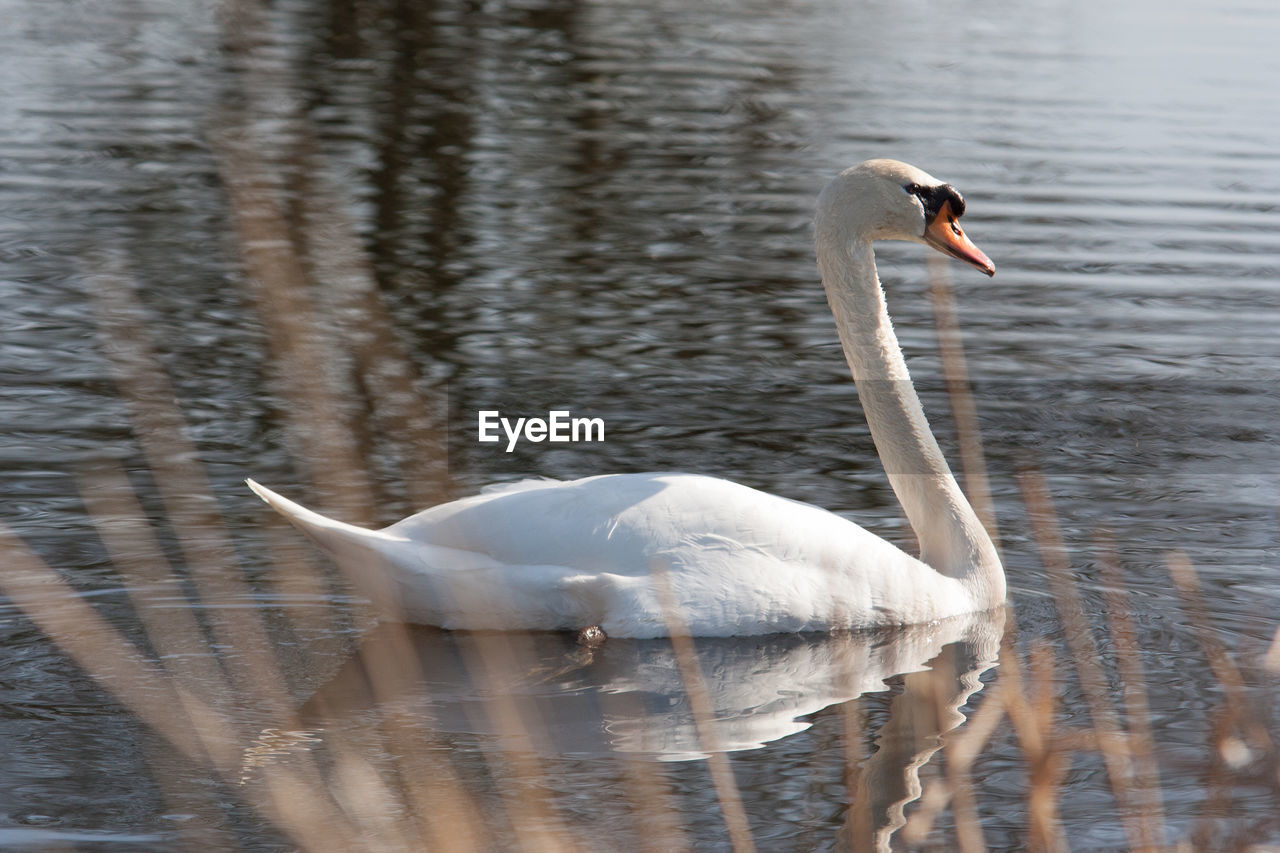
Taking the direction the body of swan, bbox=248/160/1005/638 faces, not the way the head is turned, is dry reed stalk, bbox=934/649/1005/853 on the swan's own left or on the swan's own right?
on the swan's own right

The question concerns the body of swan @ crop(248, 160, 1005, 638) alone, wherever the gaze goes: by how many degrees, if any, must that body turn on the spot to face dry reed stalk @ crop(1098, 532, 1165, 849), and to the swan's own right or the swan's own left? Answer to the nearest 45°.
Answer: approximately 45° to the swan's own right

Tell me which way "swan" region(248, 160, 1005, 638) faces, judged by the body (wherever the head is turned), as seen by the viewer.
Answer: to the viewer's right

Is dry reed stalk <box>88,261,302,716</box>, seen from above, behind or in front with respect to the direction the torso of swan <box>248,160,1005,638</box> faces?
behind

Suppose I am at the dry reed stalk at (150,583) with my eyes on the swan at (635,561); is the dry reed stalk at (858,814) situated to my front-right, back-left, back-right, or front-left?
front-right

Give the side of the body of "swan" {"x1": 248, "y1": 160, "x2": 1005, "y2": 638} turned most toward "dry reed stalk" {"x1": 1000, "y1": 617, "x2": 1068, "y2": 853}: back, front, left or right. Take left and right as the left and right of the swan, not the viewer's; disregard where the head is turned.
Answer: right
